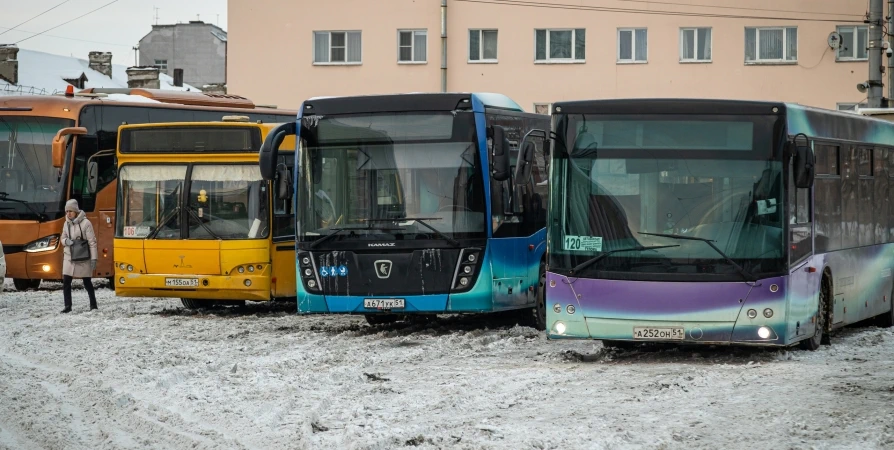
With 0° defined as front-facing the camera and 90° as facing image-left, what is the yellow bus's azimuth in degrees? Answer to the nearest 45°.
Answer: approximately 0°

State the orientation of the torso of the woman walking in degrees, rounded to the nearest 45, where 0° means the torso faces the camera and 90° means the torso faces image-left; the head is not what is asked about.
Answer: approximately 45°

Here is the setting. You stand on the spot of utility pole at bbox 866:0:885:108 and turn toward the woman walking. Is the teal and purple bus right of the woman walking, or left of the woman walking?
left

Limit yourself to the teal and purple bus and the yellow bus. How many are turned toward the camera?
2

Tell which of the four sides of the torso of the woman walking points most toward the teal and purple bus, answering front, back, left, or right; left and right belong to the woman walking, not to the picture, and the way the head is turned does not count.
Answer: left

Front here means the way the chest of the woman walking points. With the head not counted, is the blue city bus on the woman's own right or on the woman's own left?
on the woman's own left

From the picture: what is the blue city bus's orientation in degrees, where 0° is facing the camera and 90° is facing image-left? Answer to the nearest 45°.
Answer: approximately 0°

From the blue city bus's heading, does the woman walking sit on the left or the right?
on its right

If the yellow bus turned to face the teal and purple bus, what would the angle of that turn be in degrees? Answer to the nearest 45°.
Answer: approximately 45° to its left
